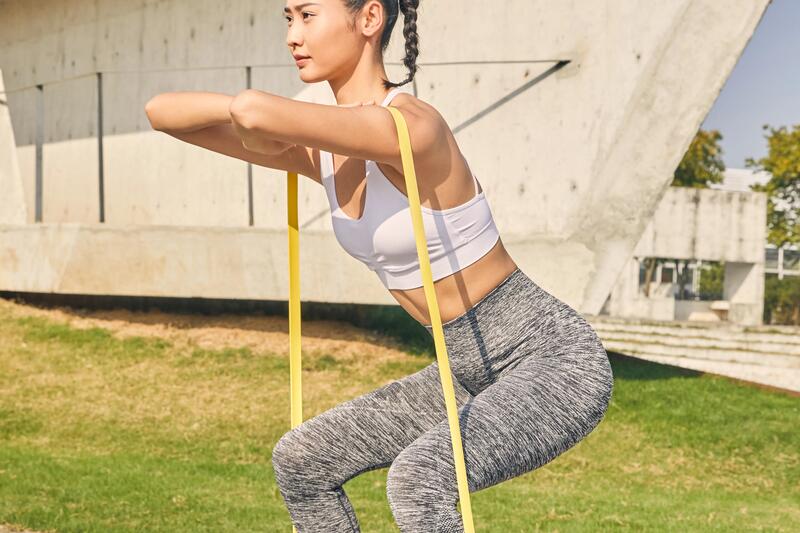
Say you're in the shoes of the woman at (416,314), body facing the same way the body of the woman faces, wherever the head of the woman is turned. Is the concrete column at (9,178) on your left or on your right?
on your right

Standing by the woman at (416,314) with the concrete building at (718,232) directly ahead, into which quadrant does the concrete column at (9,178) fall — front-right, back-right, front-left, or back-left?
front-left

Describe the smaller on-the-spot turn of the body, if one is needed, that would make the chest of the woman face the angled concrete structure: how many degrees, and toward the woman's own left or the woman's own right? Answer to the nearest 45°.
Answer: approximately 135° to the woman's own right
